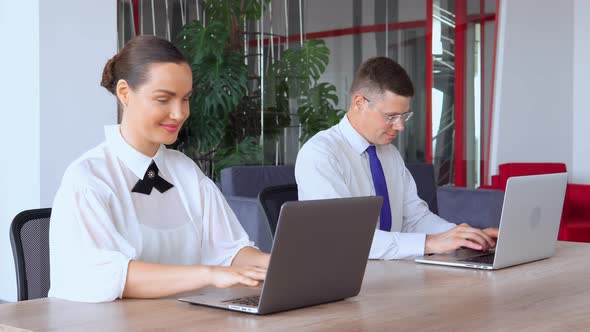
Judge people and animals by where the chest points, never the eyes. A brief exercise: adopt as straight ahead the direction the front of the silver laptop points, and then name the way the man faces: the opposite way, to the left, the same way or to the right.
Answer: the opposite way

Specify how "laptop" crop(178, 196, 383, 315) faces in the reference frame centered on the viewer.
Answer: facing away from the viewer and to the left of the viewer

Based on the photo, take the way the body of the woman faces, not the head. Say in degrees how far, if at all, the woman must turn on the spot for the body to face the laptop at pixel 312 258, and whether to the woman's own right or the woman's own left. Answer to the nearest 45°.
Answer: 0° — they already face it

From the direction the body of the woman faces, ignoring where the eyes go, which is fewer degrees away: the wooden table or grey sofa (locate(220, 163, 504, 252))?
the wooden table

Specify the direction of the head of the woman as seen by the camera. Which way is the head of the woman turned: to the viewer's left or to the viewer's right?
to the viewer's right

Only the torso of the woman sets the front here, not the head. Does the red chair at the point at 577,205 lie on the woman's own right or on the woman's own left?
on the woman's own left

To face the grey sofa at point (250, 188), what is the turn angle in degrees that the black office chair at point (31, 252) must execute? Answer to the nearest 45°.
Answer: approximately 90° to its left

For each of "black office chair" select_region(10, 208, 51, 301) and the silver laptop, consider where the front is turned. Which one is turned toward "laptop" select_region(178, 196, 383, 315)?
the black office chair

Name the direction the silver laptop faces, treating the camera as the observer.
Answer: facing away from the viewer and to the left of the viewer

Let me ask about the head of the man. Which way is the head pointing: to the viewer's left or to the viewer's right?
to the viewer's right
